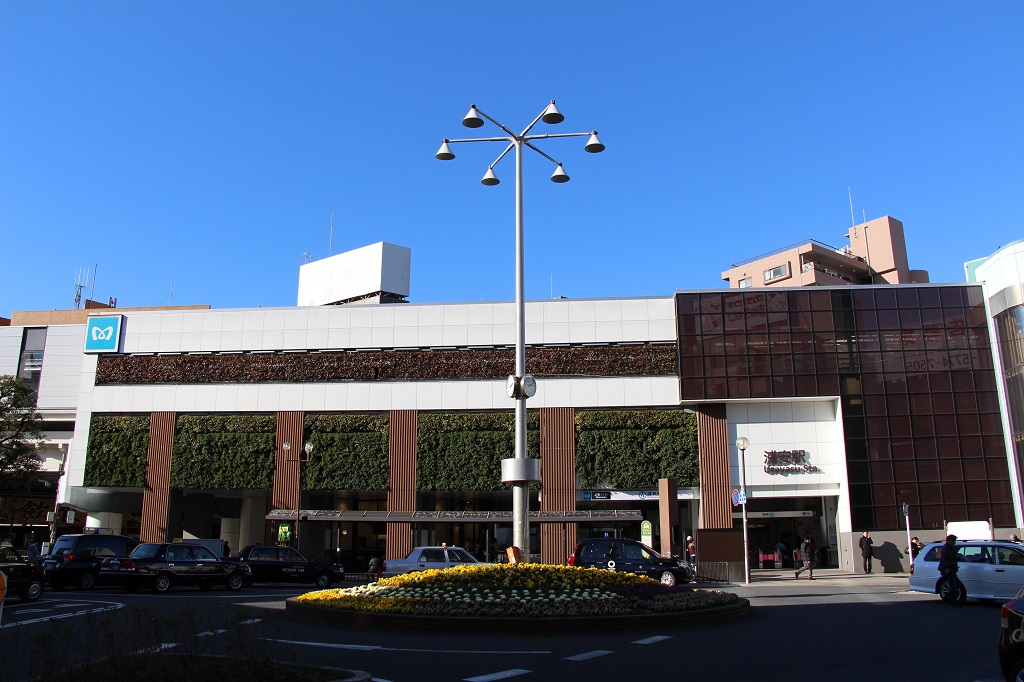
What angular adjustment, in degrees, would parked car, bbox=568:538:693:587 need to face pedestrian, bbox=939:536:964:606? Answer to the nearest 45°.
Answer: approximately 45° to its right

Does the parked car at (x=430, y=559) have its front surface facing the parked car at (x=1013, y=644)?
no

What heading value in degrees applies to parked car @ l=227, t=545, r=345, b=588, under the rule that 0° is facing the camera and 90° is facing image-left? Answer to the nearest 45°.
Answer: approximately 270°

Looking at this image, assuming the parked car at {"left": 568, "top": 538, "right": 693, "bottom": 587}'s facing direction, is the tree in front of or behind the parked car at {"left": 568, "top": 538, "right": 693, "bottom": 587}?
behind

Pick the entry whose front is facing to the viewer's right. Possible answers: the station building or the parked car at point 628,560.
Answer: the parked car

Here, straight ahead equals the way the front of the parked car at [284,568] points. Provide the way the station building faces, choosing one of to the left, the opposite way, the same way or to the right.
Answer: to the right

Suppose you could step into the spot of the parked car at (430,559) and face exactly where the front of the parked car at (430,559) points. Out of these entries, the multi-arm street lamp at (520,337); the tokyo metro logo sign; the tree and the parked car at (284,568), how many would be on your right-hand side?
1

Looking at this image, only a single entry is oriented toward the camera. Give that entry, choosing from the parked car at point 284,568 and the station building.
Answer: the station building

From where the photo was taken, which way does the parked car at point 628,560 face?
to the viewer's right

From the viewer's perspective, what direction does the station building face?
toward the camera

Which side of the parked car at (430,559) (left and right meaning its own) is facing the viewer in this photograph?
right

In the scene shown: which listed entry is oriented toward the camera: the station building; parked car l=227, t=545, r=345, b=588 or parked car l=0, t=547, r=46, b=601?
the station building
